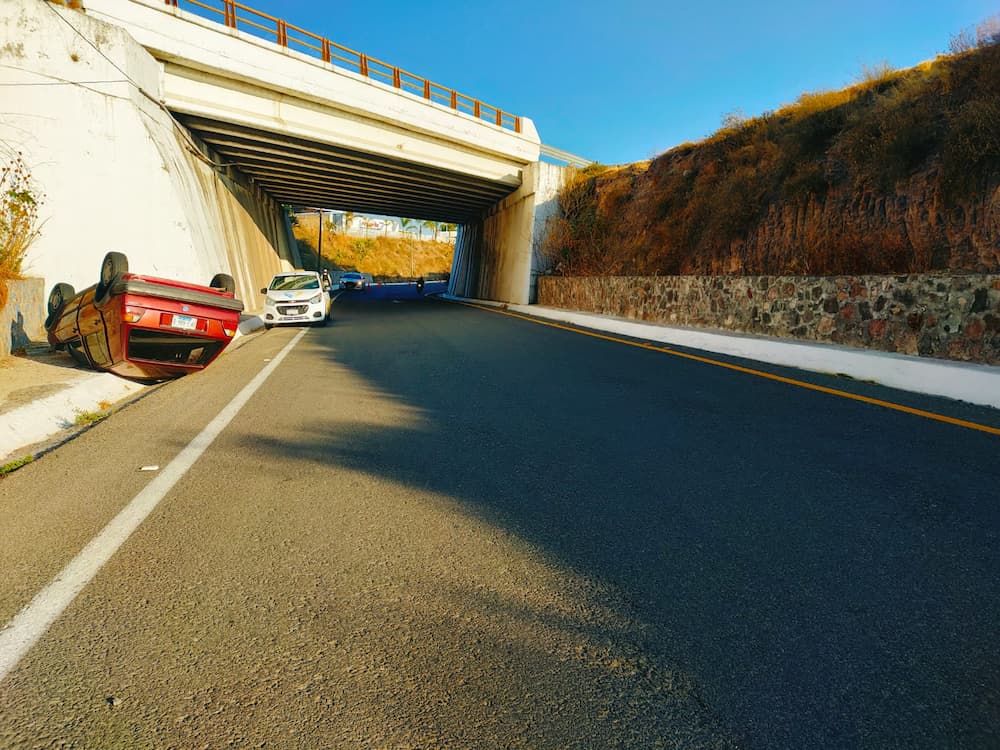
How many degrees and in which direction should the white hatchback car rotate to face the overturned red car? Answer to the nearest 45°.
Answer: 0° — it already faces it

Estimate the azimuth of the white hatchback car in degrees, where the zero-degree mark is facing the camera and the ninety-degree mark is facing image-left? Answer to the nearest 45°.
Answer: approximately 0°
